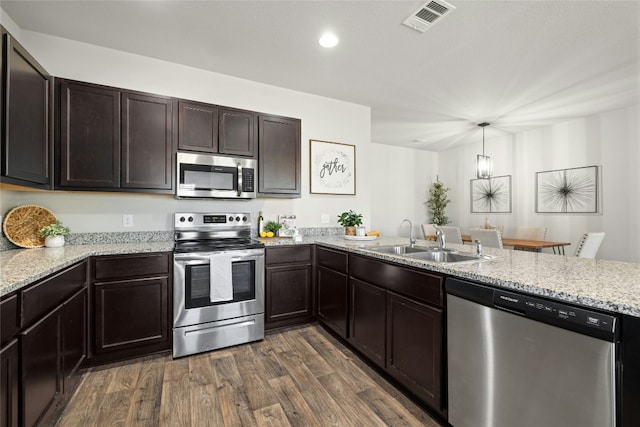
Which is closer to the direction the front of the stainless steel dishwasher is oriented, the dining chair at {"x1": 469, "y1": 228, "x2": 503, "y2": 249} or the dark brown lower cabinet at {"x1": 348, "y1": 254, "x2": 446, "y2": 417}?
the dark brown lower cabinet

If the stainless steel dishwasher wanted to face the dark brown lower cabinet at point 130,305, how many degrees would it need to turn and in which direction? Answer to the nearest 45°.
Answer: approximately 45° to its right

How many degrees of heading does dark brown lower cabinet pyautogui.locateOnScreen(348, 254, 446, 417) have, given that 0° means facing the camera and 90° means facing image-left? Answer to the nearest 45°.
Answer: approximately 45°

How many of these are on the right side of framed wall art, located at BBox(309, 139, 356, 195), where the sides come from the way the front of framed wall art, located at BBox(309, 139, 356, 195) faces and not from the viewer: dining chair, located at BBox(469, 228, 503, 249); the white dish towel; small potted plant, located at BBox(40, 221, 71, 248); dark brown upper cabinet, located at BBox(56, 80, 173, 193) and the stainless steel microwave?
4

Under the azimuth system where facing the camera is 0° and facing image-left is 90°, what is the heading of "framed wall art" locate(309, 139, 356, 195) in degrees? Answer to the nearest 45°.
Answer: approximately 315°

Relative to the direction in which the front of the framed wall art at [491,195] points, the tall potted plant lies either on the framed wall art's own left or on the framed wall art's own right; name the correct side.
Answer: on the framed wall art's own right

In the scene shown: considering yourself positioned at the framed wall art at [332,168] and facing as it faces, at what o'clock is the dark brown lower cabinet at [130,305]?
The dark brown lower cabinet is roughly at 3 o'clock from the framed wall art.

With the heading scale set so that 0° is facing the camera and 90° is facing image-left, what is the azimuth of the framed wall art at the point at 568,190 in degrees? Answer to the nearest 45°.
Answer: approximately 45°
